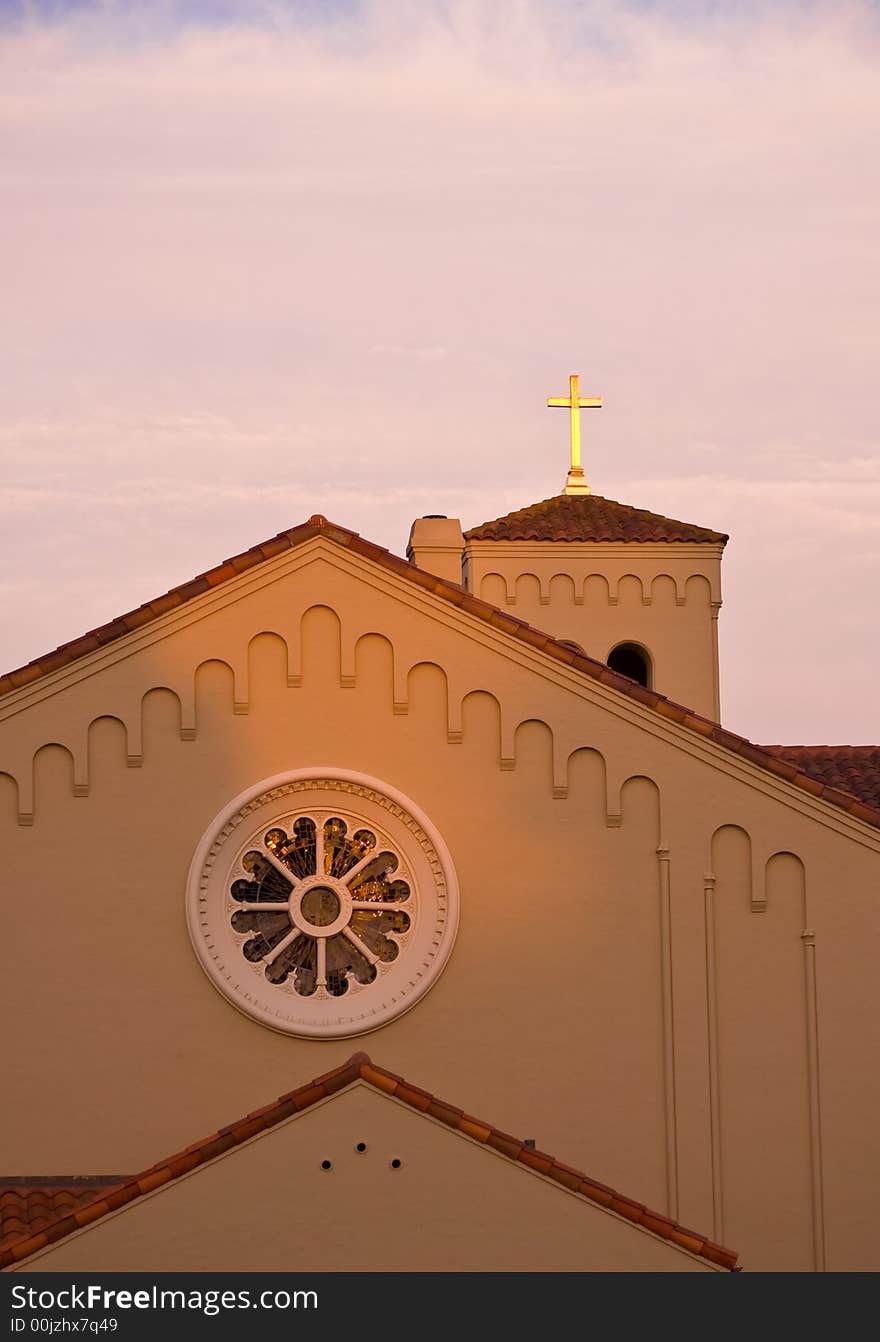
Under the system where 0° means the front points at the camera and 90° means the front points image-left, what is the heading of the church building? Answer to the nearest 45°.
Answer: approximately 0°
